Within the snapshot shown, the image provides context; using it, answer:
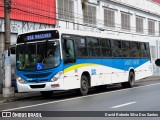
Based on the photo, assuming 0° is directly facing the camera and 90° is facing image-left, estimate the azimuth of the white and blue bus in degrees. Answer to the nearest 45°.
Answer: approximately 45°

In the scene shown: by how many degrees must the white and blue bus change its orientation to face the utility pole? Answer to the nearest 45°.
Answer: approximately 45° to its right
